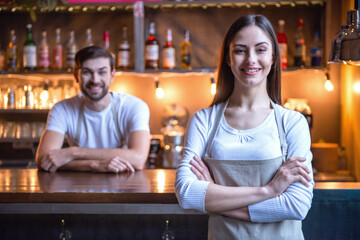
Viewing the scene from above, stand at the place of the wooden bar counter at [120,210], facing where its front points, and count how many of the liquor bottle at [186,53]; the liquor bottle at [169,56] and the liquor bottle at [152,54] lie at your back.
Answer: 3

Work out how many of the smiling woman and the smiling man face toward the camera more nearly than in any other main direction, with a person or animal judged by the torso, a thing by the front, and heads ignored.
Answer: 2

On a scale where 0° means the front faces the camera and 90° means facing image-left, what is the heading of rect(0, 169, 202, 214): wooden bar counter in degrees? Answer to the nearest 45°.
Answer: approximately 0°

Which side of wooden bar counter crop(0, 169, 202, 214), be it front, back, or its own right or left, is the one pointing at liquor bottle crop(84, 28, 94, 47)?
back

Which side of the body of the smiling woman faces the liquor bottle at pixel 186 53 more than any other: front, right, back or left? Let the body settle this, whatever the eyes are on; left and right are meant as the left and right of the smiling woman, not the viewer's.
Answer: back

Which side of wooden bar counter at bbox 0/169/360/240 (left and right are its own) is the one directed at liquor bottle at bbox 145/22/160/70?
back
